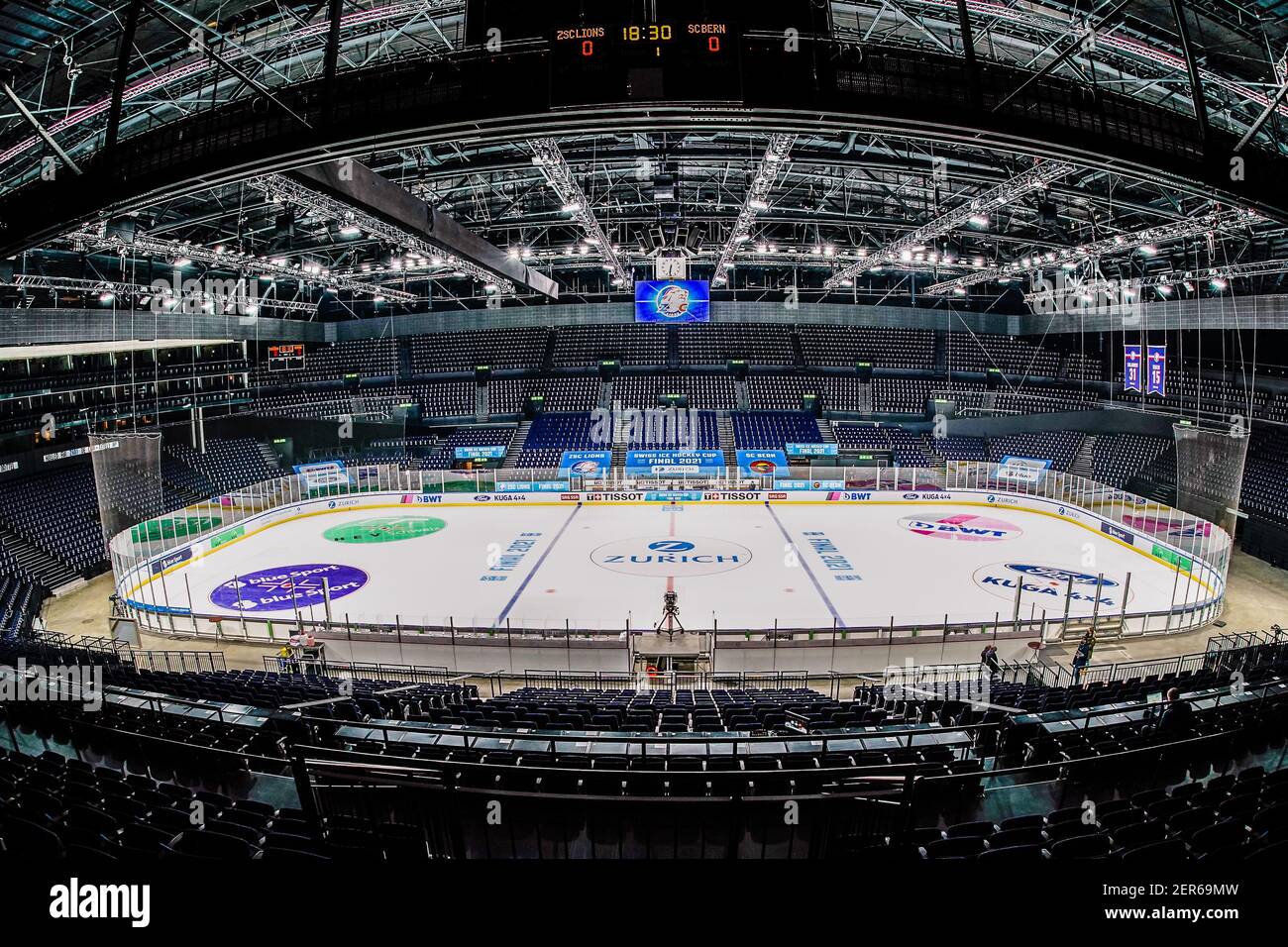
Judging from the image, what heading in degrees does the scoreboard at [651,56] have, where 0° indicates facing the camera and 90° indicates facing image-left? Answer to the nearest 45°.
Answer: approximately 0°

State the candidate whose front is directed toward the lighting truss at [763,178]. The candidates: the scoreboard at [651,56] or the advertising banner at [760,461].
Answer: the advertising banner

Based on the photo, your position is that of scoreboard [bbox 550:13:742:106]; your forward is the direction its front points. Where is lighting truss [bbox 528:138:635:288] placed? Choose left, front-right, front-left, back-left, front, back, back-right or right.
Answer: back

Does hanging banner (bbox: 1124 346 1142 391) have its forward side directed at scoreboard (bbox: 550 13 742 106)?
yes

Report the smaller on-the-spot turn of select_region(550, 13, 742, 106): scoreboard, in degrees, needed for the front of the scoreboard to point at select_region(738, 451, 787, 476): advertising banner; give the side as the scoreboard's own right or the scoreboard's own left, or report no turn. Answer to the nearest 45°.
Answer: approximately 180°

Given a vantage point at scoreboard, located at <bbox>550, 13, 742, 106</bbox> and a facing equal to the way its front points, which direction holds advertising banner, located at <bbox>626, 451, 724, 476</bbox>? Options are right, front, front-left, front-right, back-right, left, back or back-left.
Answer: back
